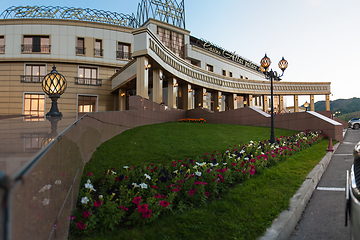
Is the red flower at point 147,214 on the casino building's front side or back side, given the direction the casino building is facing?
on the front side

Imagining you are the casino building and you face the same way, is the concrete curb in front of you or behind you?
in front

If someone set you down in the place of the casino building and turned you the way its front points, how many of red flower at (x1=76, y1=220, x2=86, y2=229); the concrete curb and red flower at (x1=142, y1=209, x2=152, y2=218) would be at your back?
0

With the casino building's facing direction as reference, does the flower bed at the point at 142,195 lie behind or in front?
in front

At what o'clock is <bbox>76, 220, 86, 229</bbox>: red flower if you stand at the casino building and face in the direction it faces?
The red flower is roughly at 1 o'clock from the casino building.

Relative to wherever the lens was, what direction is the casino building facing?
facing the viewer and to the right of the viewer
